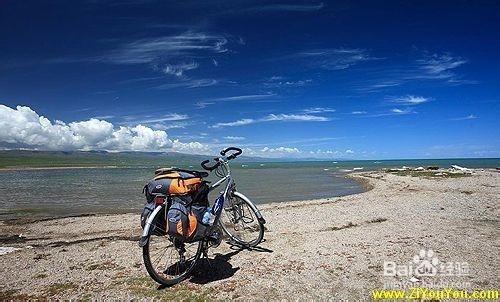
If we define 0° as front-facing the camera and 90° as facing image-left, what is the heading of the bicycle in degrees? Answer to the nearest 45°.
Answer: approximately 225°
